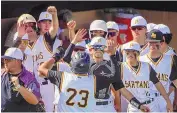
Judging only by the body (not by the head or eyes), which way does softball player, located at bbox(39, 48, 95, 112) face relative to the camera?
away from the camera

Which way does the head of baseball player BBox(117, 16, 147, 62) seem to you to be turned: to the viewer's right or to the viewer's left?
to the viewer's left

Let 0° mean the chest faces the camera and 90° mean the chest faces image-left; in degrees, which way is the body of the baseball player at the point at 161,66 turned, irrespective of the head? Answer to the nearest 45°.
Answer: approximately 0°

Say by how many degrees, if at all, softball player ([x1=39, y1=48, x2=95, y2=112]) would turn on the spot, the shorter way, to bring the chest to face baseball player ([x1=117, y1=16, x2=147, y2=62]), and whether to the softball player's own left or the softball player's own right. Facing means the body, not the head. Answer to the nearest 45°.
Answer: approximately 45° to the softball player's own right

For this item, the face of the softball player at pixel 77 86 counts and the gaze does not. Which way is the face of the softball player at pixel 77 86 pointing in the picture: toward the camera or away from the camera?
away from the camera

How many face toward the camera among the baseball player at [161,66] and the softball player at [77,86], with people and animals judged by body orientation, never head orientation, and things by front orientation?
1
